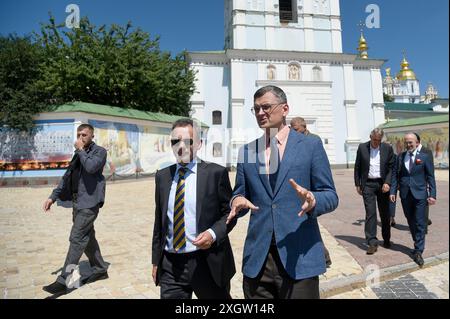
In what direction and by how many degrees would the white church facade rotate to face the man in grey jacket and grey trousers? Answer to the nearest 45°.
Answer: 0° — it already faces them

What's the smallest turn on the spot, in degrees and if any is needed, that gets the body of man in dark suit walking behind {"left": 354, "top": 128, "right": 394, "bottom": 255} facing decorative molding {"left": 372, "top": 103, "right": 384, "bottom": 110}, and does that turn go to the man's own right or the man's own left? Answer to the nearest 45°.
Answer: approximately 180°

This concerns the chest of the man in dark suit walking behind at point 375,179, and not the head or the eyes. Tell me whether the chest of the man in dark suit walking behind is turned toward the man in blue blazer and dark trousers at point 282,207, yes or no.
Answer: yes

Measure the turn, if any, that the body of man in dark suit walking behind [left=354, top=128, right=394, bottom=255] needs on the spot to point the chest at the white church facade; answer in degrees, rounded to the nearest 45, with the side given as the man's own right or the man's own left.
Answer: approximately 180°

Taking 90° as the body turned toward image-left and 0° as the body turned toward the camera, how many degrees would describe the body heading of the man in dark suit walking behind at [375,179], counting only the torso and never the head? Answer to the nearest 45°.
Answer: approximately 0°

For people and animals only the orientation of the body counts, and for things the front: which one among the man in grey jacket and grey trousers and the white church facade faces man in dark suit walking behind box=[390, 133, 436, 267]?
the white church facade

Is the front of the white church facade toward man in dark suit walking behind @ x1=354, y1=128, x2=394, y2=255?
yes

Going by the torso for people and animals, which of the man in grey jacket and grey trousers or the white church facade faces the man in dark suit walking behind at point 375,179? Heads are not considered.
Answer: the white church facade

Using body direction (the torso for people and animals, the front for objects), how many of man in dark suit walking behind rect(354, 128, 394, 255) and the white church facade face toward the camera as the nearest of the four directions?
2

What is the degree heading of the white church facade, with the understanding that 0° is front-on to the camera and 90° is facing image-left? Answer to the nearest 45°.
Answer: approximately 0°
